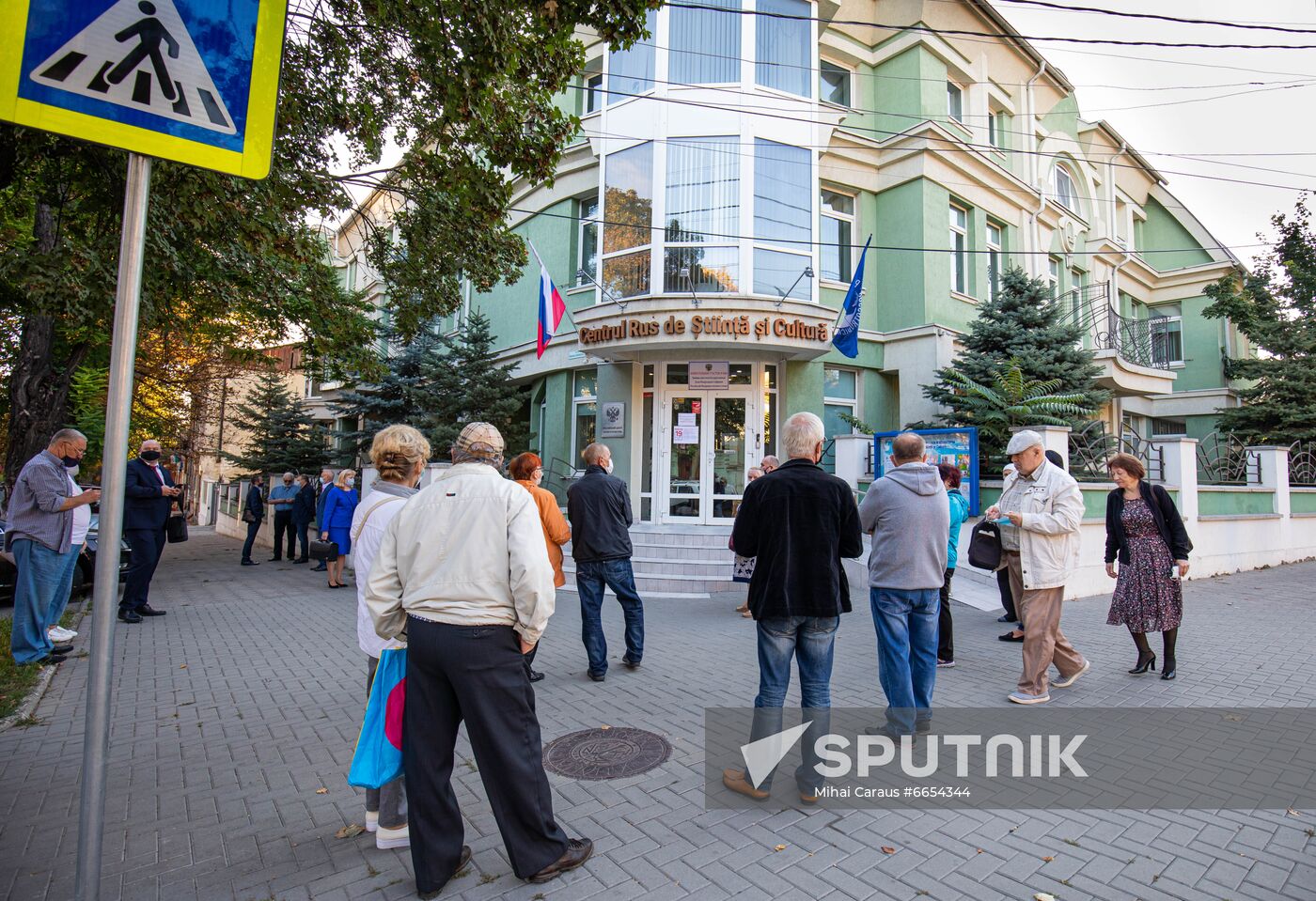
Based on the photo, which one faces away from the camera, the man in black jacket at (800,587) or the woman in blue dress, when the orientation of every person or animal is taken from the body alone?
the man in black jacket

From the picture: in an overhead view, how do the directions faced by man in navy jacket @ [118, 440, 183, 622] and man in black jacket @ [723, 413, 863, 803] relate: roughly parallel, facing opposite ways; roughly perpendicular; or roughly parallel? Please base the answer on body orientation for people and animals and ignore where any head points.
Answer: roughly perpendicular

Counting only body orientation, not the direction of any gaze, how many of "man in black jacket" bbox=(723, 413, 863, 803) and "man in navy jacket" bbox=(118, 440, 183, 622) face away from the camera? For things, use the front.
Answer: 1

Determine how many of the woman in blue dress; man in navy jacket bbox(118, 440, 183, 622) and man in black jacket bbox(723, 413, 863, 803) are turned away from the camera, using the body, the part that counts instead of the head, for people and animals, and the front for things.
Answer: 1

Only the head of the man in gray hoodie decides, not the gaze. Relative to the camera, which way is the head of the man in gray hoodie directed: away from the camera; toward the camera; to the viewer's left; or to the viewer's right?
away from the camera

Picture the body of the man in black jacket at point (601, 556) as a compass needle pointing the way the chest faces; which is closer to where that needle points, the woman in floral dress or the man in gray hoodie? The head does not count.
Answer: the woman in floral dress

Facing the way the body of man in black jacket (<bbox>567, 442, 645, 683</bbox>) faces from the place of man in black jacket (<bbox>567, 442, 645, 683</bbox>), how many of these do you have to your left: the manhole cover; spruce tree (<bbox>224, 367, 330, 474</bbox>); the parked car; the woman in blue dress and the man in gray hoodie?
3

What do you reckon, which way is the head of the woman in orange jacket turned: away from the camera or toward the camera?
away from the camera

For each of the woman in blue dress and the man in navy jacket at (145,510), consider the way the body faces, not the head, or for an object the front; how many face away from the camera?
0

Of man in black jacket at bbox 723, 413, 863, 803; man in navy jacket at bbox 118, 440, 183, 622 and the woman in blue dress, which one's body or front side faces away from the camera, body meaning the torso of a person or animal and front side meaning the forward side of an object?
man in black jacket at bbox 723, 413, 863, 803

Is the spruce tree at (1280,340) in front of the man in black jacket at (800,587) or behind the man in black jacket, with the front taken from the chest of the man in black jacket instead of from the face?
in front

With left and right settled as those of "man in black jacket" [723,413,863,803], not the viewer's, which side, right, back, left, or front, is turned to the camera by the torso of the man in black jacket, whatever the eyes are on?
back

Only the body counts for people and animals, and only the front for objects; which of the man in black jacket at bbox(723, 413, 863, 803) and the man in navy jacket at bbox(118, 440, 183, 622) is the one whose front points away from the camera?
the man in black jacket at bbox(723, 413, 863, 803)

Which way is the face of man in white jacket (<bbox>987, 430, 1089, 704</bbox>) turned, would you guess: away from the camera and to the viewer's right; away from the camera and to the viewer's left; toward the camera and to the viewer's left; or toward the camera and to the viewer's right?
toward the camera and to the viewer's left

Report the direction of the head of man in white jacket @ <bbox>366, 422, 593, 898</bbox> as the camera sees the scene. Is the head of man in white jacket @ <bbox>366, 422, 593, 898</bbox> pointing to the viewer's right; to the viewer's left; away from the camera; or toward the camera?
away from the camera
